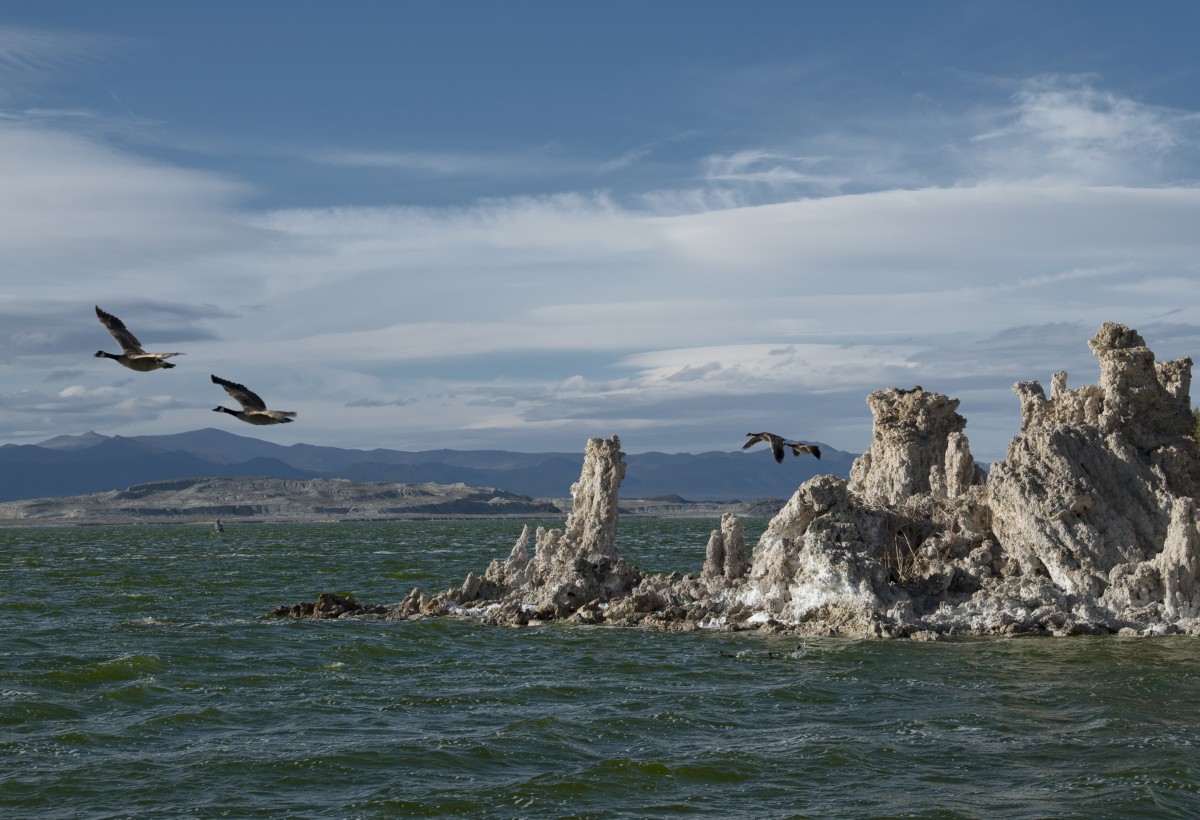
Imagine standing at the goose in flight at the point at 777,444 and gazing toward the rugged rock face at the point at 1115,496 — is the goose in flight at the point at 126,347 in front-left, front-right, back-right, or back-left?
back-right

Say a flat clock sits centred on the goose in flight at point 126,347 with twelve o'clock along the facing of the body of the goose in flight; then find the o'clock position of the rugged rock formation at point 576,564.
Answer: The rugged rock formation is roughly at 4 o'clock from the goose in flight.

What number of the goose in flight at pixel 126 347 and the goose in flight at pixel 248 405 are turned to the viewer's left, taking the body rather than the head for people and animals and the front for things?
2

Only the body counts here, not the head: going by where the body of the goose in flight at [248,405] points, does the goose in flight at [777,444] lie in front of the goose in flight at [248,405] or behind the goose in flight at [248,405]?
behind

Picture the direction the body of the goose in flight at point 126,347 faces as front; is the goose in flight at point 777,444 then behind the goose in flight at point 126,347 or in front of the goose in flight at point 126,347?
behind

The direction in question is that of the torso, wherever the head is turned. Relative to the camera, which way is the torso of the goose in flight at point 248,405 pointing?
to the viewer's left

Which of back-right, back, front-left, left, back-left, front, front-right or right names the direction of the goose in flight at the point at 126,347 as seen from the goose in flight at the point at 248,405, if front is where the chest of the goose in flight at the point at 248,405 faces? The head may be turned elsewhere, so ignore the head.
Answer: front-right

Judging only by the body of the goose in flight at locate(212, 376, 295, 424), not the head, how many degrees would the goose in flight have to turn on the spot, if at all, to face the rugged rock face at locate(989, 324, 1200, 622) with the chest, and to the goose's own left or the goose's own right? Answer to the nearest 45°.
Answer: approximately 135° to the goose's own right

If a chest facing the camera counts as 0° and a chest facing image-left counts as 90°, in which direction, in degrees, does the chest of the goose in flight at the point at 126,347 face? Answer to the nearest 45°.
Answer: approximately 90°

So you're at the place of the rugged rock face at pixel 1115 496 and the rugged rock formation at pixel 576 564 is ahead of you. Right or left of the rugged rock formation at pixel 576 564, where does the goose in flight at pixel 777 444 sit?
left
